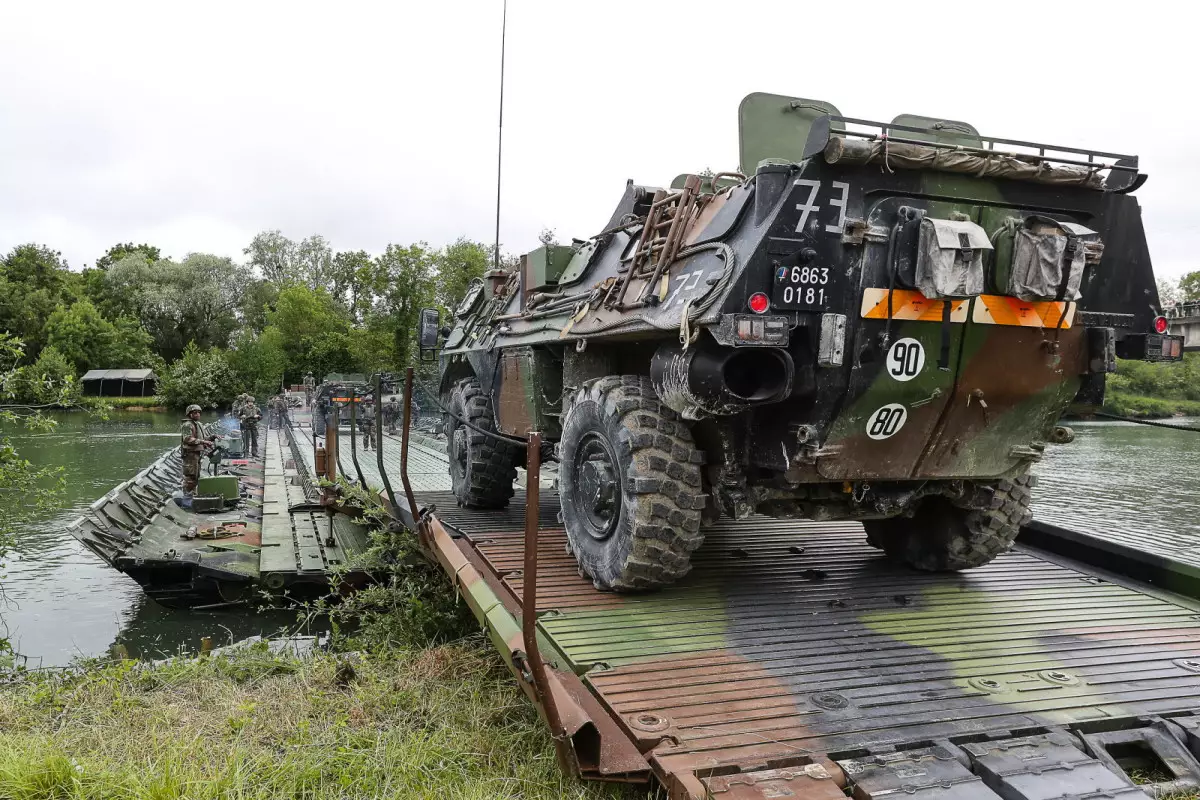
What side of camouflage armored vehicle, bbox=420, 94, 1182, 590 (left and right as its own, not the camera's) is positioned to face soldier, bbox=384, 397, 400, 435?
front

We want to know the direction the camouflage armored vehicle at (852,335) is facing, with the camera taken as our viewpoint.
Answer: facing away from the viewer and to the left of the viewer

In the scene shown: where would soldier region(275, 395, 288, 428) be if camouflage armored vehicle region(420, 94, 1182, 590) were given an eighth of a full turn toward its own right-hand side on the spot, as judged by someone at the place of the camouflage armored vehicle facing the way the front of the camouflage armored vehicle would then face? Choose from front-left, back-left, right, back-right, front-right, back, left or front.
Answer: front-left

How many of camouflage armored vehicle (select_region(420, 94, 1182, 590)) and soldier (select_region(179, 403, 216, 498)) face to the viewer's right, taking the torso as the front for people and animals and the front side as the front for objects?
1

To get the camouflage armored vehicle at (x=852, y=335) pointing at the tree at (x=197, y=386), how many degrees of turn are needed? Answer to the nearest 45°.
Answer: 0° — it already faces it

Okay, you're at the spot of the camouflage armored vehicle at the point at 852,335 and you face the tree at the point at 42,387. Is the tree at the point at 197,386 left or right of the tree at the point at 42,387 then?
right

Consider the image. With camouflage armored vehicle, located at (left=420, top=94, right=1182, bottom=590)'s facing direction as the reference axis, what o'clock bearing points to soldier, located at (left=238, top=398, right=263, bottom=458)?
The soldier is roughly at 12 o'clock from the camouflage armored vehicle.

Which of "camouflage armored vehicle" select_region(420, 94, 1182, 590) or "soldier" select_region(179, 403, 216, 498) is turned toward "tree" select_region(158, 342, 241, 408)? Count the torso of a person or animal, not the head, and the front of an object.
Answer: the camouflage armored vehicle

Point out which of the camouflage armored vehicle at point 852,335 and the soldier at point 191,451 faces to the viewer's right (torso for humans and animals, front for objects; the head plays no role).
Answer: the soldier

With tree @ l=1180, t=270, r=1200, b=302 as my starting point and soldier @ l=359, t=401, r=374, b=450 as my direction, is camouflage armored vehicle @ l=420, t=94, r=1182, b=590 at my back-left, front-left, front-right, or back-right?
front-left

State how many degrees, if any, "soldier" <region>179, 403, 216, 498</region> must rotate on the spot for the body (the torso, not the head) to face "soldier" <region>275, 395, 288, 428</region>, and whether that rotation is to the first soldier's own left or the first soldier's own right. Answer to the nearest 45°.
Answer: approximately 90° to the first soldier's own left

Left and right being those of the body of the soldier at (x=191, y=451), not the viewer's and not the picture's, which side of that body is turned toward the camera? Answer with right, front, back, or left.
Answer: right

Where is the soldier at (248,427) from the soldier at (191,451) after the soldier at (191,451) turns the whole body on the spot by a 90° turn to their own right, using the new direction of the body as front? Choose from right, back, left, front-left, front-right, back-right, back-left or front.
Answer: back

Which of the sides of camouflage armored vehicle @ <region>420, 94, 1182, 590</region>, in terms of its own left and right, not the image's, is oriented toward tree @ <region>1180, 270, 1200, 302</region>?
right

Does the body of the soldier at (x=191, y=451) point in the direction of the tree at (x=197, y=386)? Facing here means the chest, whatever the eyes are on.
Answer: no
